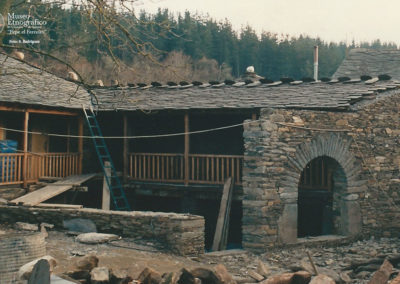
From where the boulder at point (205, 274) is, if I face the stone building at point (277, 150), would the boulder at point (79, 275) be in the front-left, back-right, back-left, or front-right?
back-left

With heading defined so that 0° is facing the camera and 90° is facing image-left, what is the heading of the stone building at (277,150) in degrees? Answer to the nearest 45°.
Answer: approximately 0°

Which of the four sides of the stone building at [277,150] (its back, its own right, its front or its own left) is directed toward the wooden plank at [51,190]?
right

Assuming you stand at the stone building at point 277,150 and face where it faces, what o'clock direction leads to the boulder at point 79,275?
The boulder is roughly at 1 o'clock from the stone building.

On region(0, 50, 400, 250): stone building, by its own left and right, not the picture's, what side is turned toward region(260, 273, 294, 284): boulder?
front

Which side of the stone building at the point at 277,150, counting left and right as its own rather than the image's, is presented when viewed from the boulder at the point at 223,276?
front

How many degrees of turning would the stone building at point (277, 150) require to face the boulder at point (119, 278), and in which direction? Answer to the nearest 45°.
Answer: approximately 45° to its right

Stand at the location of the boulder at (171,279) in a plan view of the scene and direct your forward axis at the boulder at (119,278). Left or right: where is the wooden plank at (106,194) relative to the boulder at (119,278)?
right

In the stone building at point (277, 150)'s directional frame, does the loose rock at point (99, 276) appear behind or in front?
in front

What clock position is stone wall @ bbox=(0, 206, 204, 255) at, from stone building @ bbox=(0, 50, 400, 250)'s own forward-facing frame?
The stone wall is roughly at 2 o'clock from the stone building.

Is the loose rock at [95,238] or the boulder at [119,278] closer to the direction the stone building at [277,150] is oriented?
the boulder

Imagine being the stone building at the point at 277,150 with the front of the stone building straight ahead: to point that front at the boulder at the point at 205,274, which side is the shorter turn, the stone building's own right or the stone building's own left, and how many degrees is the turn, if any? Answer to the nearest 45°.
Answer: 0° — it already faces it
